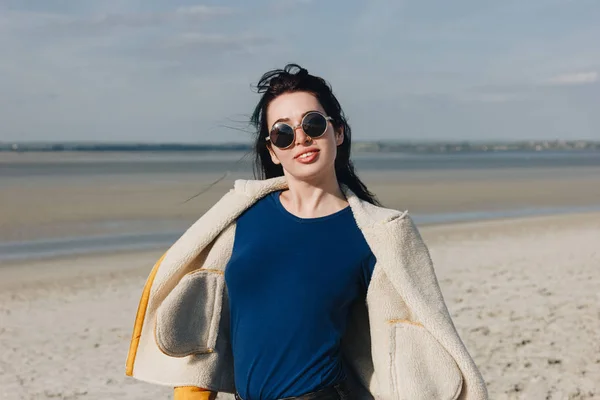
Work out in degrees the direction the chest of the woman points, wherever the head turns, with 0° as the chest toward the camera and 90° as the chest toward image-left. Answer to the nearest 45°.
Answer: approximately 0°
